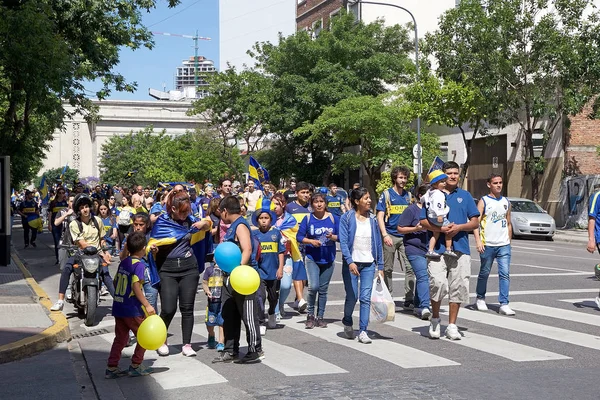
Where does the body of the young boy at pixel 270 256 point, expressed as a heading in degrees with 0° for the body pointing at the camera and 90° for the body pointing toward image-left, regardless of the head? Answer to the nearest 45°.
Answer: approximately 0°

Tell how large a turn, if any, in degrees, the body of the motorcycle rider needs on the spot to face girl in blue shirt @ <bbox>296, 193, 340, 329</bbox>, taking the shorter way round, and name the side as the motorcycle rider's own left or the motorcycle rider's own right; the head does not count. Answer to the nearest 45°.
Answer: approximately 45° to the motorcycle rider's own left

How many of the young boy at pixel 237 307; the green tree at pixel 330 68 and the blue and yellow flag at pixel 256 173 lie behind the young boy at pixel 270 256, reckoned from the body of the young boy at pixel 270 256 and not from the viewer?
2
